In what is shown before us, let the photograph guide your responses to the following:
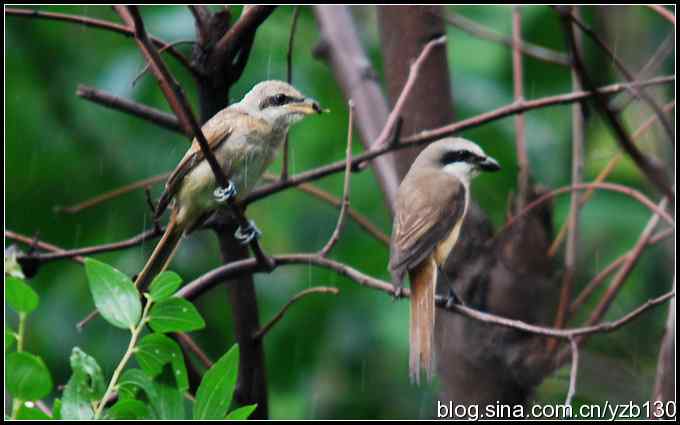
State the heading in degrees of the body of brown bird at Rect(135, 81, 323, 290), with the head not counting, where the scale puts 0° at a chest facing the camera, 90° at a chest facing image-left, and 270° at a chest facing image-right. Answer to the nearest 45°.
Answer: approximately 270°

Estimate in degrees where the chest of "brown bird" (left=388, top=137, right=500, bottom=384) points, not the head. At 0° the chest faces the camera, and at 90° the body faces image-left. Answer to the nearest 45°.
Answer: approximately 225°

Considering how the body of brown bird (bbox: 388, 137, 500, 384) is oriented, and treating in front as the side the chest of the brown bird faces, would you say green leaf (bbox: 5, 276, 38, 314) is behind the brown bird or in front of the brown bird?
behind
